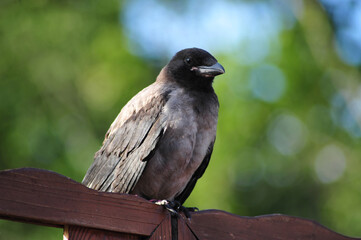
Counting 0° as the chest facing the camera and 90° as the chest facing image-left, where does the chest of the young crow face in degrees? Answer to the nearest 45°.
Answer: approximately 315°
